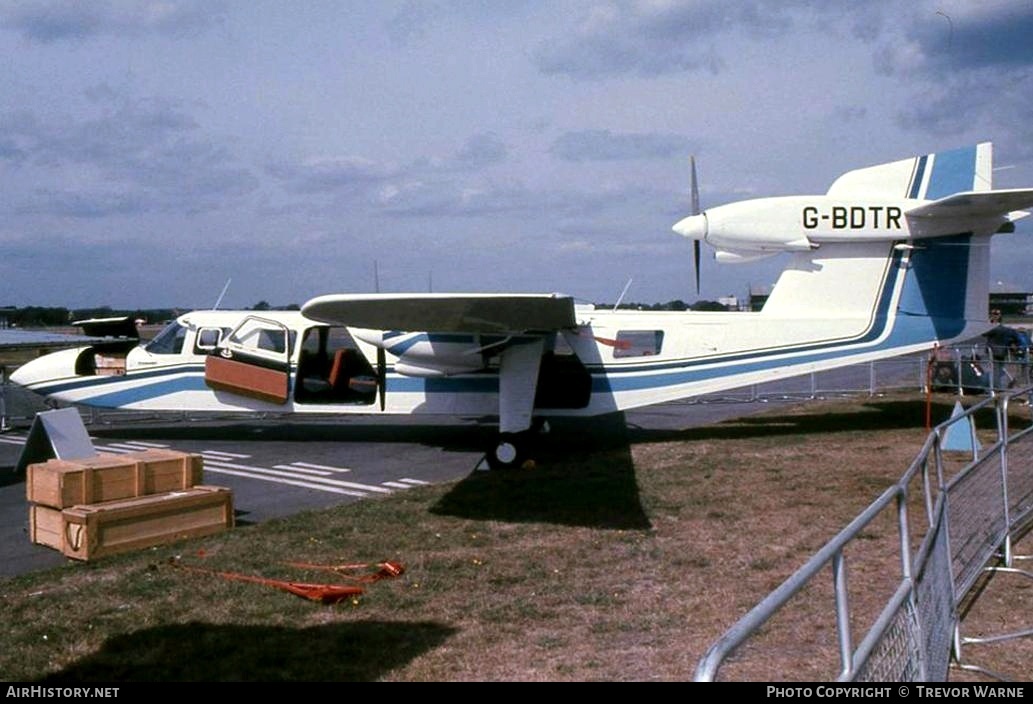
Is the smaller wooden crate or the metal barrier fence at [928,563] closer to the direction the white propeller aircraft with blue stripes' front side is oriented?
the smaller wooden crate

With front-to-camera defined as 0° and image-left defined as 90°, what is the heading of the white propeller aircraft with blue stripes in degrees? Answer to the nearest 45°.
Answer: approximately 90°

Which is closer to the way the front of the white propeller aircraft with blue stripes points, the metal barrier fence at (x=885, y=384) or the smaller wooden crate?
the smaller wooden crate

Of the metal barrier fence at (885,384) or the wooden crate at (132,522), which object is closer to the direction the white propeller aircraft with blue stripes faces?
the wooden crate

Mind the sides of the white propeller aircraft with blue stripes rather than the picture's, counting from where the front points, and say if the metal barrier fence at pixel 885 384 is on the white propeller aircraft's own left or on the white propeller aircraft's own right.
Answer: on the white propeller aircraft's own right
